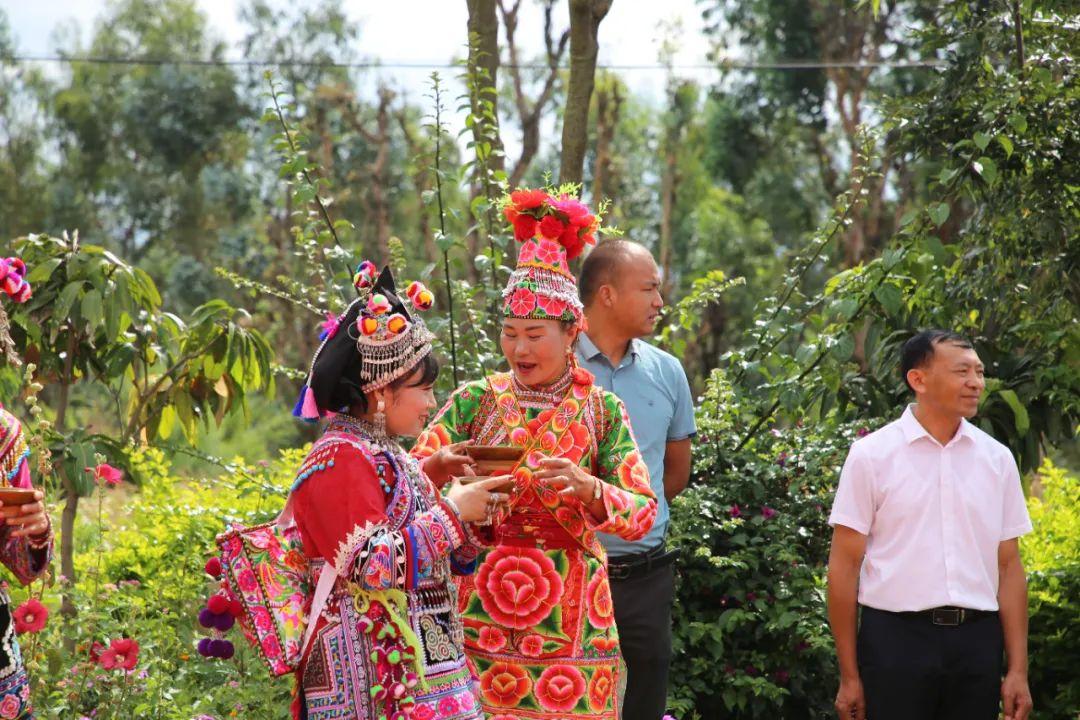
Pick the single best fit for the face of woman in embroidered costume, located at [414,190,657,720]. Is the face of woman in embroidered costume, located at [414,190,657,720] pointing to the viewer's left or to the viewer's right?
to the viewer's left

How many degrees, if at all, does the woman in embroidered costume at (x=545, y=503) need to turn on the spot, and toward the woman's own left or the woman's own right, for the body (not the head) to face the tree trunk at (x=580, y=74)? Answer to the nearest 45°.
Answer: approximately 135° to the woman's own right

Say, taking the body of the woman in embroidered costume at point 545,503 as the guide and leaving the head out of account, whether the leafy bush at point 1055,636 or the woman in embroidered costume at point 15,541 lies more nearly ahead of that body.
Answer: the woman in embroidered costume

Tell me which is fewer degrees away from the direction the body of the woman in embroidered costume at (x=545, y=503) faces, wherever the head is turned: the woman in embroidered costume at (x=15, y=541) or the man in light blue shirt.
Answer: the woman in embroidered costume

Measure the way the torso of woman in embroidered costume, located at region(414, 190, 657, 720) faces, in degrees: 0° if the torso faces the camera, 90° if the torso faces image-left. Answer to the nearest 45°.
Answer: approximately 45°

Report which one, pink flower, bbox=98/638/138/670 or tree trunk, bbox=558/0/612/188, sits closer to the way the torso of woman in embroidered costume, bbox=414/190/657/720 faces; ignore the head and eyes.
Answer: the pink flower

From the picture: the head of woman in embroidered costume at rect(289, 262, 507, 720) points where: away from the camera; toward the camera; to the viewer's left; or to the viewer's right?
to the viewer's right

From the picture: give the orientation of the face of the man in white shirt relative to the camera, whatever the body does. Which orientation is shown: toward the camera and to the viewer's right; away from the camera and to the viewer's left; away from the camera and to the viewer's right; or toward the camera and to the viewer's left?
toward the camera and to the viewer's right

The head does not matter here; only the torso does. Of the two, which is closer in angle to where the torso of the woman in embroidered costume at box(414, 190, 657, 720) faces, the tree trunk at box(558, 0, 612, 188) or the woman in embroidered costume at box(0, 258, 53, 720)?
the woman in embroidered costume

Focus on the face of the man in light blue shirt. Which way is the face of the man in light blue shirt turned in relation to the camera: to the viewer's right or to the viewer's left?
to the viewer's right

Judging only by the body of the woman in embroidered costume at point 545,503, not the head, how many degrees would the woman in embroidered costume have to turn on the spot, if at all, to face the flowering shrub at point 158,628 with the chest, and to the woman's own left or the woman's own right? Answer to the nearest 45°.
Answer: approximately 90° to the woman's own right
